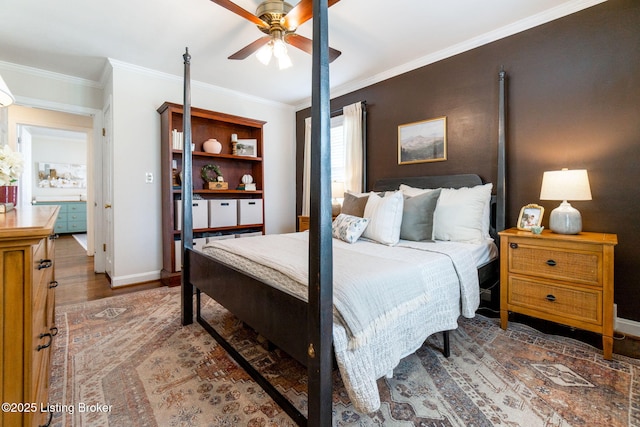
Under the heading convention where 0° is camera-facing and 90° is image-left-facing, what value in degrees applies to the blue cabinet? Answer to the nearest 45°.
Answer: approximately 0°

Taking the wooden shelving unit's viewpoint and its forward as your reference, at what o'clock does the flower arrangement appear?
The flower arrangement is roughly at 2 o'clock from the wooden shelving unit.

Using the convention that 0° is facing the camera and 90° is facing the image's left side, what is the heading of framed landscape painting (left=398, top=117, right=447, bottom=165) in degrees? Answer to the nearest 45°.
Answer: approximately 45°

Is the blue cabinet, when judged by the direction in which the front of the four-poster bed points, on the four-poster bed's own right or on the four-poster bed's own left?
on the four-poster bed's own right

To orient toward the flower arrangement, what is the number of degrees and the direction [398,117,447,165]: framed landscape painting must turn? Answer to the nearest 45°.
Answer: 0° — it already faces it

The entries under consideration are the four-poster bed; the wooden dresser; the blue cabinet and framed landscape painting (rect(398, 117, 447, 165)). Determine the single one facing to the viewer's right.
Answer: the wooden dresser

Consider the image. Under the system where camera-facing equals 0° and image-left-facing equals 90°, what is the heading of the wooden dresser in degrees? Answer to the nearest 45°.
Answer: approximately 270°

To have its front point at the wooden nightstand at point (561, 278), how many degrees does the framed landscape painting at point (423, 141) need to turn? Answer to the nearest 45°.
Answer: approximately 90° to its left

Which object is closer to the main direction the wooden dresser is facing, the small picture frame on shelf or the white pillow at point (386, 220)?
the white pillow

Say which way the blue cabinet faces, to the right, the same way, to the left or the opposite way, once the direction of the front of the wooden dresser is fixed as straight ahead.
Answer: to the right

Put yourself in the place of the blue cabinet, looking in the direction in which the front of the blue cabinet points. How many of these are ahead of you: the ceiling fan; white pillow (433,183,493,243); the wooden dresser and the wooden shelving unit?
4

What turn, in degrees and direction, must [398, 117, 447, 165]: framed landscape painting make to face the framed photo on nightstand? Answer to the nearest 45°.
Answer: approximately 90° to its left
